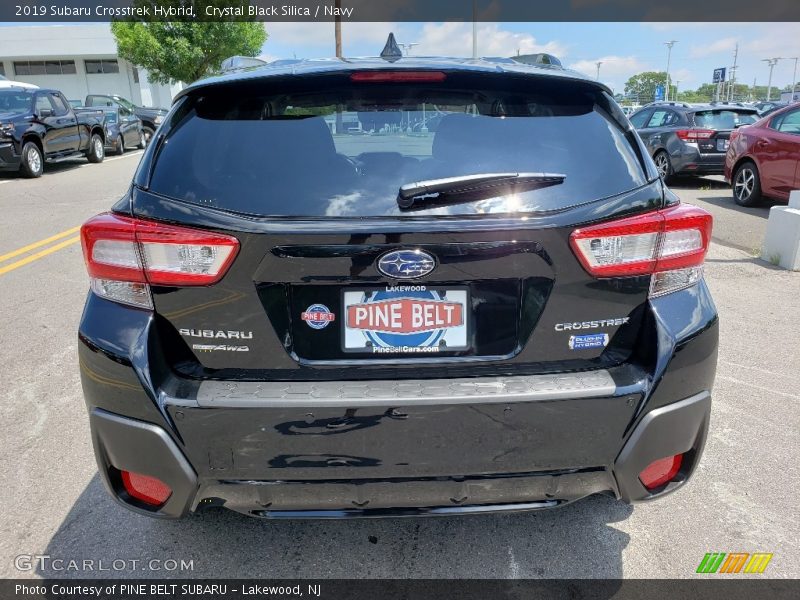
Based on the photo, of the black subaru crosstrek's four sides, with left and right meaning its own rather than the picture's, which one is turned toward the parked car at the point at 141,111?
front

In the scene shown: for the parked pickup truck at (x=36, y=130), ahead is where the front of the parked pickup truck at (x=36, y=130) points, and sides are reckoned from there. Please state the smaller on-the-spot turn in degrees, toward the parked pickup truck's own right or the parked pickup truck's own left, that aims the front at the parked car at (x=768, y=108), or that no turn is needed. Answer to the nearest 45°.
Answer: approximately 135° to the parked pickup truck's own left

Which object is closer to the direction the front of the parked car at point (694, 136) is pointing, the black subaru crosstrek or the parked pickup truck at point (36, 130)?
the parked pickup truck

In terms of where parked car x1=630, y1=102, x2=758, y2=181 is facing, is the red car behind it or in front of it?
behind

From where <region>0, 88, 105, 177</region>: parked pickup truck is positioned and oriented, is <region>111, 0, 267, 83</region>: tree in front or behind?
behind

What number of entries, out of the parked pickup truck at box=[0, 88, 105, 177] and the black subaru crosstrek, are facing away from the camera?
1

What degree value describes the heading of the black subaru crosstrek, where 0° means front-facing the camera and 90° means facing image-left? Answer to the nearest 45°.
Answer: approximately 180°

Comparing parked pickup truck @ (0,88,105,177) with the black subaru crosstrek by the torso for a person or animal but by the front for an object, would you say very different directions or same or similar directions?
very different directions

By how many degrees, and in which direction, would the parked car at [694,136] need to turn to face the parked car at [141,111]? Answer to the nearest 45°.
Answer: approximately 45° to its left

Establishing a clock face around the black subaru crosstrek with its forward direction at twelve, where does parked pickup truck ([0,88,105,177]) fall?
The parked pickup truck is roughly at 11 o'clock from the black subaru crosstrek.

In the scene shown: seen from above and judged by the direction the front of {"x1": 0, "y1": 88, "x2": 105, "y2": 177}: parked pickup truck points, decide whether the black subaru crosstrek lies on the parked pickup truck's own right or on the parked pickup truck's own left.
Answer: on the parked pickup truck's own left

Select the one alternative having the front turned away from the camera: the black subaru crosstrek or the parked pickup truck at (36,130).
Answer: the black subaru crosstrek
